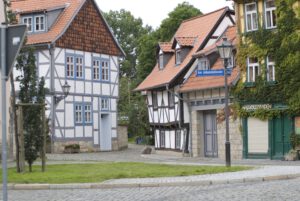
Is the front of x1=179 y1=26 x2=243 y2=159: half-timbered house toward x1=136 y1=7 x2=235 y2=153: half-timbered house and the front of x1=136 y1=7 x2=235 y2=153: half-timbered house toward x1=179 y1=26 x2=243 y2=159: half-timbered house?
no

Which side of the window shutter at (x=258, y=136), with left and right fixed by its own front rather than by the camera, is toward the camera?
front

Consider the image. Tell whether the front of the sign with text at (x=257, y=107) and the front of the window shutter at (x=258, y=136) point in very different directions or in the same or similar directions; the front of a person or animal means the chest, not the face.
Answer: same or similar directions

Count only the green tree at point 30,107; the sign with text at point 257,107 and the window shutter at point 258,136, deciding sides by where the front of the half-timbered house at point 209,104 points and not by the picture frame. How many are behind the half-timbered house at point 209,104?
0

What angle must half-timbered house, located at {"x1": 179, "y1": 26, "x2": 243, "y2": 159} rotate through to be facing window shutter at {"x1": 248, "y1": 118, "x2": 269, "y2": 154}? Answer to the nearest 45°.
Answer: approximately 45° to its left

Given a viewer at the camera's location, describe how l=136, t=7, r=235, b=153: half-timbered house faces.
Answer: facing the viewer and to the left of the viewer

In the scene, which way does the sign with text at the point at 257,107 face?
toward the camera

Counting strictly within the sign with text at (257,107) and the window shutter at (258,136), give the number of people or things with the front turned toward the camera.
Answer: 2

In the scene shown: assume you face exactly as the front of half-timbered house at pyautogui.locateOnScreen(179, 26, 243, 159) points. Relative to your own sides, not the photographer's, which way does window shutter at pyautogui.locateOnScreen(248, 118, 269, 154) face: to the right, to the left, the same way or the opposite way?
the same way

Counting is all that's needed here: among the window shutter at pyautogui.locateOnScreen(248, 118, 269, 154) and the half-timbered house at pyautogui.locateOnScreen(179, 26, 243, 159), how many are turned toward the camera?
2

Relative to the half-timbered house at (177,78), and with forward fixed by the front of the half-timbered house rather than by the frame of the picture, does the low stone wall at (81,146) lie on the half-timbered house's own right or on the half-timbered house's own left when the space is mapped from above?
on the half-timbered house's own right

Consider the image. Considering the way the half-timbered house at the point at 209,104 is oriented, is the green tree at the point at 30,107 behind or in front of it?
in front

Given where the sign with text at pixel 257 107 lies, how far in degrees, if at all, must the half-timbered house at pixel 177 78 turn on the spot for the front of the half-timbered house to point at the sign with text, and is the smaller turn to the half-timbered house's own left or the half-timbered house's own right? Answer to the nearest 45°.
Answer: approximately 90° to the half-timbered house's own left

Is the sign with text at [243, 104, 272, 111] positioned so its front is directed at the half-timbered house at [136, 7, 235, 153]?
no

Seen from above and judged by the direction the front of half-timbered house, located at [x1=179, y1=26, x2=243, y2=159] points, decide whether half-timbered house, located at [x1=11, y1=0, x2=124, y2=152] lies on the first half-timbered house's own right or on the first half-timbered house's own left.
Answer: on the first half-timbered house's own right

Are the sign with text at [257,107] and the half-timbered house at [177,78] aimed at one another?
no

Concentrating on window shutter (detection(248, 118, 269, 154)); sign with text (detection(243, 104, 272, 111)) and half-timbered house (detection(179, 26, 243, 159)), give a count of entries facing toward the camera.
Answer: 3

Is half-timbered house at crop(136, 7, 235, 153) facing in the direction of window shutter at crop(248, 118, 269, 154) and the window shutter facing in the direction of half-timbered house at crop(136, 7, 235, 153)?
no

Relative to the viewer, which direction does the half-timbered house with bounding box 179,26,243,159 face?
toward the camera

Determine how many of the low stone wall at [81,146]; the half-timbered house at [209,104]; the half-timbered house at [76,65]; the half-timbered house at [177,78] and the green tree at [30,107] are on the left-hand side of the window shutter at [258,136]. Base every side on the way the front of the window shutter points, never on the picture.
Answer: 0
